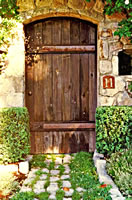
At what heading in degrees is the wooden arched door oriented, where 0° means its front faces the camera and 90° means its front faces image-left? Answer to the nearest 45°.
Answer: approximately 0°

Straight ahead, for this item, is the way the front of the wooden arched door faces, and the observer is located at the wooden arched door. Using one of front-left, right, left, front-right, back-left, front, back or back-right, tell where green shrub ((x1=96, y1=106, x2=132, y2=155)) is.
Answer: front-left

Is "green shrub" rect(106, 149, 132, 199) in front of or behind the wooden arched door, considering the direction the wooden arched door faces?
in front

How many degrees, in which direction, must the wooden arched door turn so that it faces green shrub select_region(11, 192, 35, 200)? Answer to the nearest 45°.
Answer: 0° — it already faces it

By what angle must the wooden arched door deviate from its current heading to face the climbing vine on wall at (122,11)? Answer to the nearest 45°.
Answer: approximately 45° to its left
